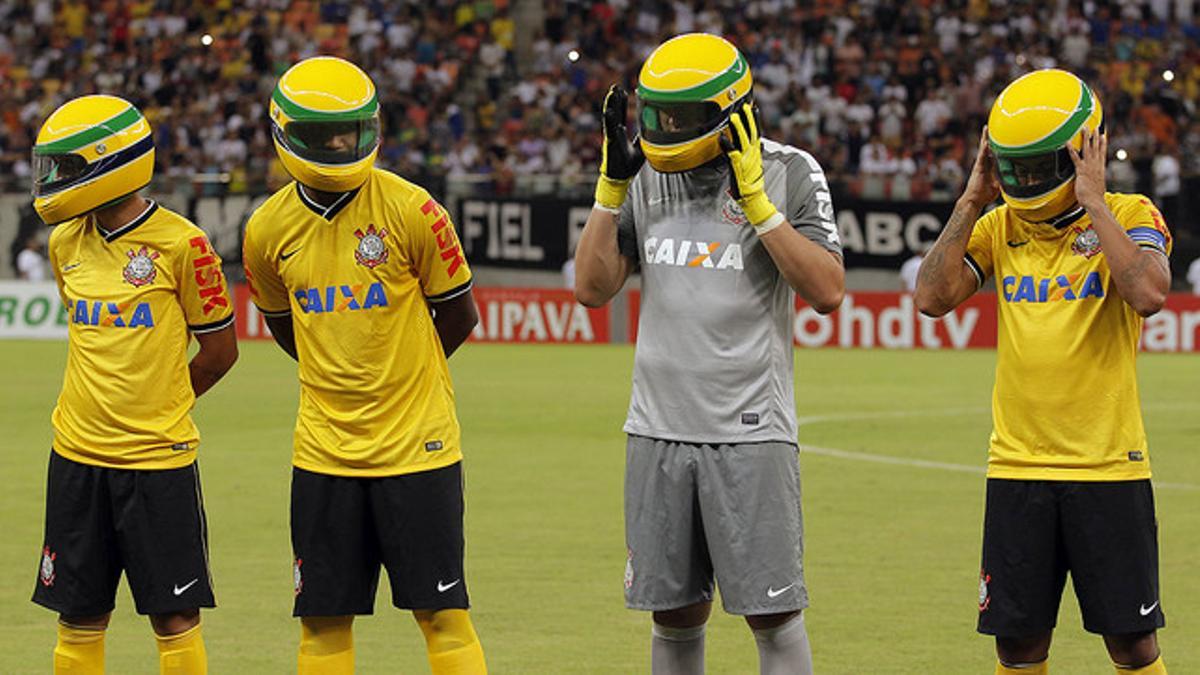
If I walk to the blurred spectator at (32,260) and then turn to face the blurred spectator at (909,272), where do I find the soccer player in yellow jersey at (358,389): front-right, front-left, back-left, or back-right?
front-right

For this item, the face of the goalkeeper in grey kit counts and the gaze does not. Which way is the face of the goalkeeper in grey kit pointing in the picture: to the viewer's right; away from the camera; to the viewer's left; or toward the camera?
toward the camera

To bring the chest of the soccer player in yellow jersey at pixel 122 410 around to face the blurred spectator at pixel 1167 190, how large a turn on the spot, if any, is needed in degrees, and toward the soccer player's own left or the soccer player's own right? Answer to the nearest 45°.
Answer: approximately 180°

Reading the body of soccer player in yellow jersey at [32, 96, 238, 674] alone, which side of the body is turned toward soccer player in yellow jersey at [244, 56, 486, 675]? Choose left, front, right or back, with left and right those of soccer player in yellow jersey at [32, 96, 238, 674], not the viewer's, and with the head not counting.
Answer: left

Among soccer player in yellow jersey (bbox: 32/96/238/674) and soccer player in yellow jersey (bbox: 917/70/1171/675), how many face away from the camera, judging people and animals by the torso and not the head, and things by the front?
0

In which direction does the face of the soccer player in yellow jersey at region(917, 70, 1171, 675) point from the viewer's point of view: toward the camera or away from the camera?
toward the camera

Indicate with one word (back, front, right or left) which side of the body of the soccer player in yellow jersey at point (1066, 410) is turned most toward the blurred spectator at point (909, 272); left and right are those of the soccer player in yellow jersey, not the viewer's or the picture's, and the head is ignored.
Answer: back

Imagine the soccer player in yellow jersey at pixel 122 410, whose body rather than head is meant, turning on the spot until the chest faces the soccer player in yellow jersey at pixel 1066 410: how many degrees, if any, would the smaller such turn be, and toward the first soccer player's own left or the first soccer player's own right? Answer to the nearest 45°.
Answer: approximately 90° to the first soccer player's own left

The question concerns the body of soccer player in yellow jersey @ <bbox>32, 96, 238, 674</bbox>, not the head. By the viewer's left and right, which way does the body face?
facing the viewer and to the left of the viewer

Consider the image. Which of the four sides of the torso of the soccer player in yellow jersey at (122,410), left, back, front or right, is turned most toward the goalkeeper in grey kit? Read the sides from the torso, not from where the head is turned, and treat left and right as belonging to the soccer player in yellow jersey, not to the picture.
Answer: left

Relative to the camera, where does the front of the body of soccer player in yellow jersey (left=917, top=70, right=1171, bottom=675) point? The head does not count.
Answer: toward the camera

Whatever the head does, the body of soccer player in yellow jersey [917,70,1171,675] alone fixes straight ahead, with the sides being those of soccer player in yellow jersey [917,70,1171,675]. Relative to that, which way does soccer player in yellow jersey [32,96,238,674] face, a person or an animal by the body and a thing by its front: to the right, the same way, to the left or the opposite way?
the same way
